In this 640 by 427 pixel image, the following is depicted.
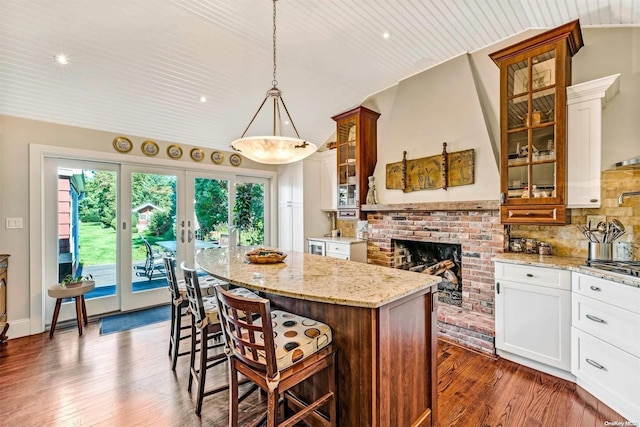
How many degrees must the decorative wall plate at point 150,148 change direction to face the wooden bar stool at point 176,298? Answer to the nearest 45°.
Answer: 0° — it already faces it

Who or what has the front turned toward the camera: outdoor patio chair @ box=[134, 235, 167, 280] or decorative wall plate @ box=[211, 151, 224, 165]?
the decorative wall plate

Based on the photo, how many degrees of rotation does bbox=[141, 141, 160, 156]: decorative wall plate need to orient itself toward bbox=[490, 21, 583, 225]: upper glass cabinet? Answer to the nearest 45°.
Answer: approximately 45° to its left

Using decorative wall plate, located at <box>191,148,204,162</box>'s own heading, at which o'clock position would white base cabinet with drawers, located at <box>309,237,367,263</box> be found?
The white base cabinet with drawers is roughly at 10 o'clock from the decorative wall plate.

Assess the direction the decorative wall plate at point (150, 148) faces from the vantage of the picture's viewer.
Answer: facing the viewer

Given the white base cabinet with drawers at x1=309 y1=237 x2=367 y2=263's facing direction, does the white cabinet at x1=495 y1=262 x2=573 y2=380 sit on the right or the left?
on its left

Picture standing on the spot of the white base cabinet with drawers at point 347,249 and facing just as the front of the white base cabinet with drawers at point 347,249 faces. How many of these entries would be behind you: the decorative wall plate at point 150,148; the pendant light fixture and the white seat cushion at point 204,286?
0

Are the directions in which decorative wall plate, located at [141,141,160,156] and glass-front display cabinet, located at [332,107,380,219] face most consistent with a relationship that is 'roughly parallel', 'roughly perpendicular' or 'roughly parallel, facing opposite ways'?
roughly perpendicular

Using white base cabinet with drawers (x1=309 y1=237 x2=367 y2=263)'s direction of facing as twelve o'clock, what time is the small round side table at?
The small round side table is roughly at 1 o'clock from the white base cabinet with drawers.

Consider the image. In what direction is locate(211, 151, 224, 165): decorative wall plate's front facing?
toward the camera

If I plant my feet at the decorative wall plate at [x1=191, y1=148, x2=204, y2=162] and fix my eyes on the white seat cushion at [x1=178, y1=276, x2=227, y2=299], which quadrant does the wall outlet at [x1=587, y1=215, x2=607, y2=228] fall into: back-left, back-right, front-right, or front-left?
front-left

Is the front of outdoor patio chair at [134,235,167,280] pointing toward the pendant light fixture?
no

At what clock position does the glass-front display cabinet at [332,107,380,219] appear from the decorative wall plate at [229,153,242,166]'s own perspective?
The glass-front display cabinet is roughly at 10 o'clock from the decorative wall plate.

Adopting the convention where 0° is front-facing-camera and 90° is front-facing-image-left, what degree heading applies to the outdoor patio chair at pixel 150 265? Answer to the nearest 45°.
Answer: approximately 270°

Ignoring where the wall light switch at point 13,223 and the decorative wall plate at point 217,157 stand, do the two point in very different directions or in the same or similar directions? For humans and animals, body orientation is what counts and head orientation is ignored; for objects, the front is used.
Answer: same or similar directions

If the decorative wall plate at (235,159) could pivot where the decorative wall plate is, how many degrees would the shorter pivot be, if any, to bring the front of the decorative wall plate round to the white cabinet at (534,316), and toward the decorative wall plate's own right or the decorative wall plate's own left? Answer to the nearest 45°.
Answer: approximately 45° to the decorative wall plate's own left

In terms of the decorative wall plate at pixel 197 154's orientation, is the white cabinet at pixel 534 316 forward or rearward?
forward
